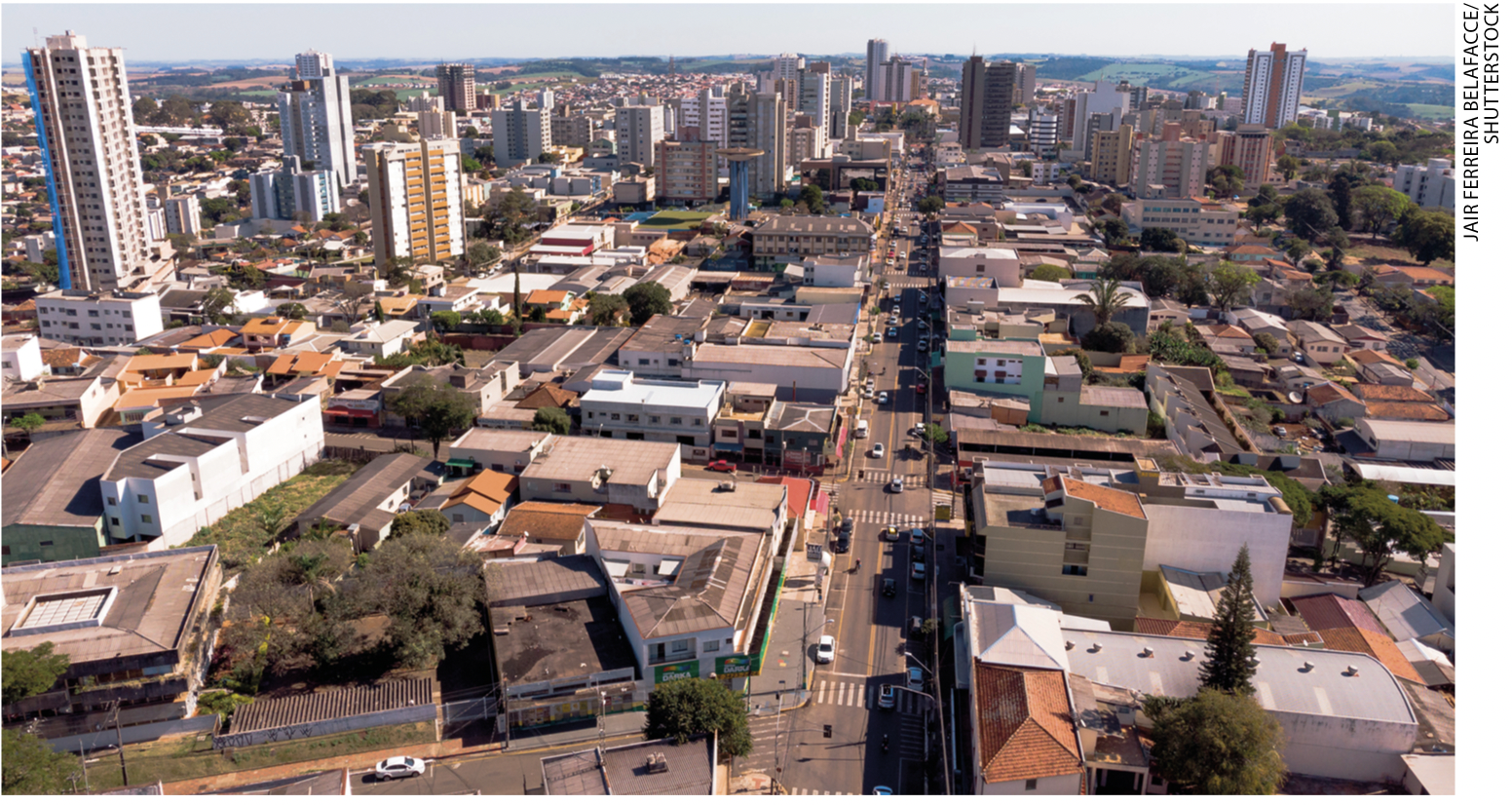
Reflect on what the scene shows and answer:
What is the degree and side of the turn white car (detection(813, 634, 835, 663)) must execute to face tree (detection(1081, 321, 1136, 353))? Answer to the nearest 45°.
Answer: approximately 135° to its left

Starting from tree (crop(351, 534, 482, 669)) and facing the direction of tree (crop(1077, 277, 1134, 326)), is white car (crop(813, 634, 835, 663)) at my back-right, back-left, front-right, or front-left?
front-right

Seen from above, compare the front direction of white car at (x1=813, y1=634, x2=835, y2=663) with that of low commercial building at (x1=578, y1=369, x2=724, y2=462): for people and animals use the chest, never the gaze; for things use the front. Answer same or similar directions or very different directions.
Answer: same or similar directions

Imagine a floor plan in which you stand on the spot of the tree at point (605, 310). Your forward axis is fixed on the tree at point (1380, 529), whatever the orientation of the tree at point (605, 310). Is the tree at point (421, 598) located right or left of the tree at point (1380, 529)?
right

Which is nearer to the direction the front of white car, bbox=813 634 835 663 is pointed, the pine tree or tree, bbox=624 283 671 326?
the pine tree

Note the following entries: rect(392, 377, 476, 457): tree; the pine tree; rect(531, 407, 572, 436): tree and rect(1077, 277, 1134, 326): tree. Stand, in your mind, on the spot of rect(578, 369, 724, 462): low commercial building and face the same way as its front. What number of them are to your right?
2

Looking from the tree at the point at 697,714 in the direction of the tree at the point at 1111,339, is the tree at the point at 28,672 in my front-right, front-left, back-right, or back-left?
back-left

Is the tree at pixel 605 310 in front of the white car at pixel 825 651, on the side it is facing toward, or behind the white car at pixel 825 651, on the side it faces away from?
behind

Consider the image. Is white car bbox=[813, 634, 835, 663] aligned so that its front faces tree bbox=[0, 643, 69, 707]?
no

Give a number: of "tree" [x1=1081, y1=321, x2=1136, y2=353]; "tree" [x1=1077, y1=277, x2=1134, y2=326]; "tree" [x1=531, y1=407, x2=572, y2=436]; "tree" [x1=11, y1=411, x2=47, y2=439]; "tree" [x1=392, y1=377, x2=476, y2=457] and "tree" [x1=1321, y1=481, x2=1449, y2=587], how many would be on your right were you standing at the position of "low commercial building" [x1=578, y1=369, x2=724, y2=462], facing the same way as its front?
3

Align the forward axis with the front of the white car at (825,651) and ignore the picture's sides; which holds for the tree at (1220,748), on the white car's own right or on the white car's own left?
on the white car's own left

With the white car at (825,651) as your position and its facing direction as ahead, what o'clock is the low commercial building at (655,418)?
The low commercial building is roughly at 5 o'clock from the white car.

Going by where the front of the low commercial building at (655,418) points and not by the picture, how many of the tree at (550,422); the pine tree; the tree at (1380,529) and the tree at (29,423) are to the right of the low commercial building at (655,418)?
2

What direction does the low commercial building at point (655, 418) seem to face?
toward the camera

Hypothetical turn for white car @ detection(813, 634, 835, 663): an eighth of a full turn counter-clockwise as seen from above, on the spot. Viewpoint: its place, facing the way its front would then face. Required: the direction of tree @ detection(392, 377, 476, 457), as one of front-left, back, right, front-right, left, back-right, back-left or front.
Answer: back

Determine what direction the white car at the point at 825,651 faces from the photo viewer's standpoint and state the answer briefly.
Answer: facing the viewer

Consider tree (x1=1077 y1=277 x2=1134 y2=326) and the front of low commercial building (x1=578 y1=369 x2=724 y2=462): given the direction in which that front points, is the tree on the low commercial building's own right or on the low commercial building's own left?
on the low commercial building's own left

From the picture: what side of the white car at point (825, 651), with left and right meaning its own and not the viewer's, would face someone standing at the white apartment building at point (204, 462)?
right

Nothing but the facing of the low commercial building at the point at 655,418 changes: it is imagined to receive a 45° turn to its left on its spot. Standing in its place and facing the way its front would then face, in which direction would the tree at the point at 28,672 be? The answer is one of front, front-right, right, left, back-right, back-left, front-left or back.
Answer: right

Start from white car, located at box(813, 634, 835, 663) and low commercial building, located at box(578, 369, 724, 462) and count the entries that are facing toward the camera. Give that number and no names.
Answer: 2

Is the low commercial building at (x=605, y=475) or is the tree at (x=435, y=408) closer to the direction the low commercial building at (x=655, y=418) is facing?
the low commercial building
